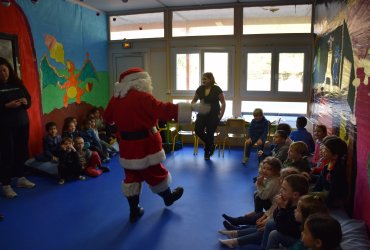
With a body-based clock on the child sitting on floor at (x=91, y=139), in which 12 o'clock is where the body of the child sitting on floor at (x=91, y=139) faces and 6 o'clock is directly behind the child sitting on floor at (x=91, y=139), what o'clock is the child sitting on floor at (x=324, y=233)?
the child sitting on floor at (x=324, y=233) is roughly at 1 o'clock from the child sitting on floor at (x=91, y=139).

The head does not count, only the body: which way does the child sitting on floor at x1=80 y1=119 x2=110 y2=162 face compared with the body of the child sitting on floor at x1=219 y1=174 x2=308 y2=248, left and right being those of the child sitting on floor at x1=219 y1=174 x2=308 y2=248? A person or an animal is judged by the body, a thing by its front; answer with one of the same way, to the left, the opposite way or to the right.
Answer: the opposite way

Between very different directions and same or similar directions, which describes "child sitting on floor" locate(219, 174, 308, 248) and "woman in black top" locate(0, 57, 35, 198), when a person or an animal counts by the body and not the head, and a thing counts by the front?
very different directions

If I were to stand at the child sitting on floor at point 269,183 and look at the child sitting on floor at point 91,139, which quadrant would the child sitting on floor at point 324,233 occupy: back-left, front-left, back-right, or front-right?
back-left

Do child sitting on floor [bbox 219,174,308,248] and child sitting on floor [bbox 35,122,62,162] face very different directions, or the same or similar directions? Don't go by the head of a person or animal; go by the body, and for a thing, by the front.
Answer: very different directions

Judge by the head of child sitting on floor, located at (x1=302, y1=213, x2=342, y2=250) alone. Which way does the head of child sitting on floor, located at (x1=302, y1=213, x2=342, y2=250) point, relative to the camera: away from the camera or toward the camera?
away from the camera

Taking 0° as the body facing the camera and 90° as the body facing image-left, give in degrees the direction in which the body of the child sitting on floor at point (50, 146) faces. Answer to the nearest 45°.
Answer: approximately 315°

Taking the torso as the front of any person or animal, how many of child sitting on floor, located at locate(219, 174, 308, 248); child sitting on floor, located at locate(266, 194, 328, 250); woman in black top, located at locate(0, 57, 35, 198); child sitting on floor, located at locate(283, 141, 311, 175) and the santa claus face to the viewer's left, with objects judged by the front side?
3

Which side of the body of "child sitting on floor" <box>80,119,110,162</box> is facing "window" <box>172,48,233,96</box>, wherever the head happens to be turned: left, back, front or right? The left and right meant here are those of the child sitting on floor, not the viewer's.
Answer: left

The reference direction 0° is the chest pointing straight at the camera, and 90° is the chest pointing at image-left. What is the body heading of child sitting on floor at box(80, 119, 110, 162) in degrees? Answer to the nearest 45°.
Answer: approximately 315°

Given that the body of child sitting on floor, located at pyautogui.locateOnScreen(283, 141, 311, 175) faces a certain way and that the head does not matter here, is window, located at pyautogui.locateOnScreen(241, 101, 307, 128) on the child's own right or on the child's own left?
on the child's own right

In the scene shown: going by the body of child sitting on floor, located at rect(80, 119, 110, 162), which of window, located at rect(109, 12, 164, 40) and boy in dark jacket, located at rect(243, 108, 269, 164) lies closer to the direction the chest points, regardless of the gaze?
the boy in dark jacket

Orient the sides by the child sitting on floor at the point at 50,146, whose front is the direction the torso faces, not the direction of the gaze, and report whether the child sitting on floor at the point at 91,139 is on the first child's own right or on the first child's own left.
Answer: on the first child's own left

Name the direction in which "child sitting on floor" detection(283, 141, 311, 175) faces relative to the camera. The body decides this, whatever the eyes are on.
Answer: to the viewer's left

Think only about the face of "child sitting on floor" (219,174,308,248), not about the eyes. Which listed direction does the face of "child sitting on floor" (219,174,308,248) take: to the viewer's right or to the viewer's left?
to the viewer's left

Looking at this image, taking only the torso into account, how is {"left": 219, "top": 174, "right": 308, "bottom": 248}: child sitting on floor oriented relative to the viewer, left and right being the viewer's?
facing to the left of the viewer
